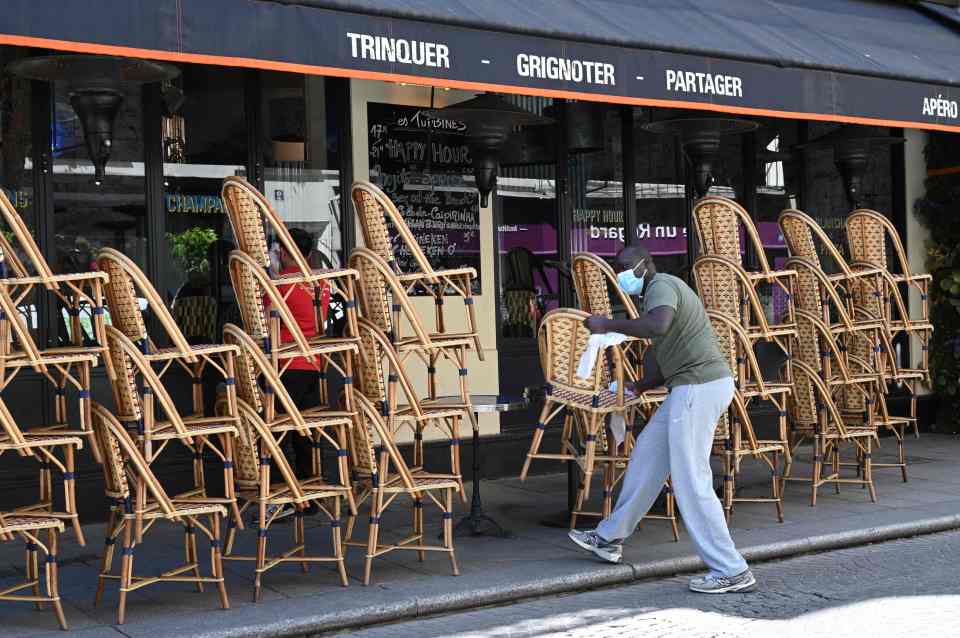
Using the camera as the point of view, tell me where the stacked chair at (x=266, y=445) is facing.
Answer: facing to the right of the viewer

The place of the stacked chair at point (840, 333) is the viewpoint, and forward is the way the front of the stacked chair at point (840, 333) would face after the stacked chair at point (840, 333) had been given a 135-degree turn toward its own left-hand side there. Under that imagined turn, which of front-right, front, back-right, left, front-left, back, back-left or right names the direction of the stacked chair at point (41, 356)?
front-left
